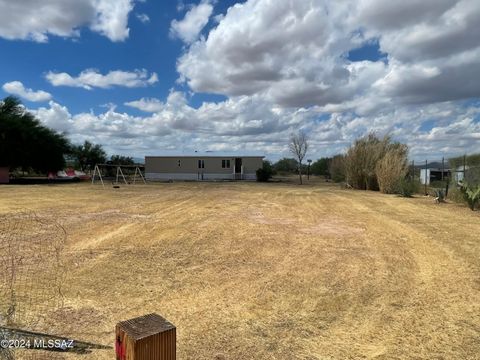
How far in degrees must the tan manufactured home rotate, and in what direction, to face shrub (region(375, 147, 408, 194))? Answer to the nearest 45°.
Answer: approximately 45° to its left

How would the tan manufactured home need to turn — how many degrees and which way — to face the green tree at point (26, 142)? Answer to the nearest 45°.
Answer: approximately 45° to its right

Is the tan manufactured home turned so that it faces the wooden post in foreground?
yes

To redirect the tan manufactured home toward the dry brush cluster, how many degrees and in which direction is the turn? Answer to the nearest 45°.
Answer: approximately 45° to its left

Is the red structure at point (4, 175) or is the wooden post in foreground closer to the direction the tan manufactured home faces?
the wooden post in foreground

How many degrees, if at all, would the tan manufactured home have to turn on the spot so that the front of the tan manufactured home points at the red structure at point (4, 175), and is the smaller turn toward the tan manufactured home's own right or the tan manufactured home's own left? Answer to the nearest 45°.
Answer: approximately 45° to the tan manufactured home's own right

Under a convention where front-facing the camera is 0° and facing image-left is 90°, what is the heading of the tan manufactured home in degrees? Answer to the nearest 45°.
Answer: approximately 0°
